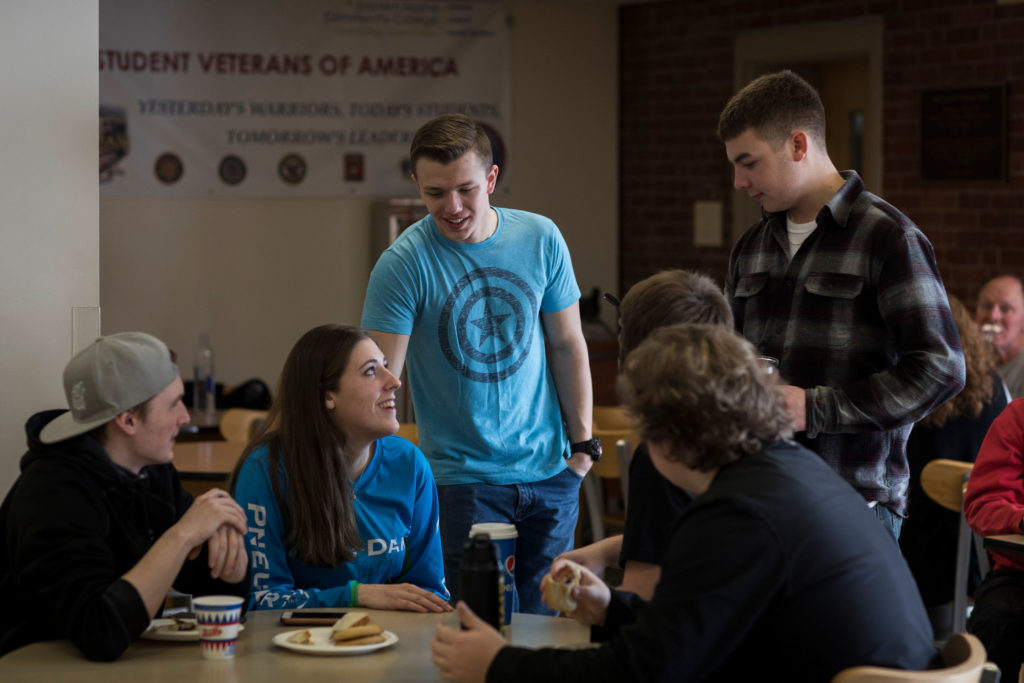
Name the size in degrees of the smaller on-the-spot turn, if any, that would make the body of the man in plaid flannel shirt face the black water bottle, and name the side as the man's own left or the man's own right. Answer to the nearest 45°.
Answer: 0° — they already face it

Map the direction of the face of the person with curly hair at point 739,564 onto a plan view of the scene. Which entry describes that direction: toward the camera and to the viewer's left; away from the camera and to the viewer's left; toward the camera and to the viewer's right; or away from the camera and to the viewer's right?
away from the camera and to the viewer's left

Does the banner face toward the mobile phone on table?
yes

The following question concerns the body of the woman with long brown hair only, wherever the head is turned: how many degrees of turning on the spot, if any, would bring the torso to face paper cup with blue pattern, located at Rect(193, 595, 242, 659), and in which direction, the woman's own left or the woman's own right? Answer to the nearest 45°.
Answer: approximately 45° to the woman's own right

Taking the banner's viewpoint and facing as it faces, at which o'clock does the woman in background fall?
The woman in background is roughly at 11 o'clock from the banner.

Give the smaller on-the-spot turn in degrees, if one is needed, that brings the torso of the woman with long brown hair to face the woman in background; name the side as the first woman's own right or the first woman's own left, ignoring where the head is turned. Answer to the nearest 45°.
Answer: approximately 90° to the first woman's own left
